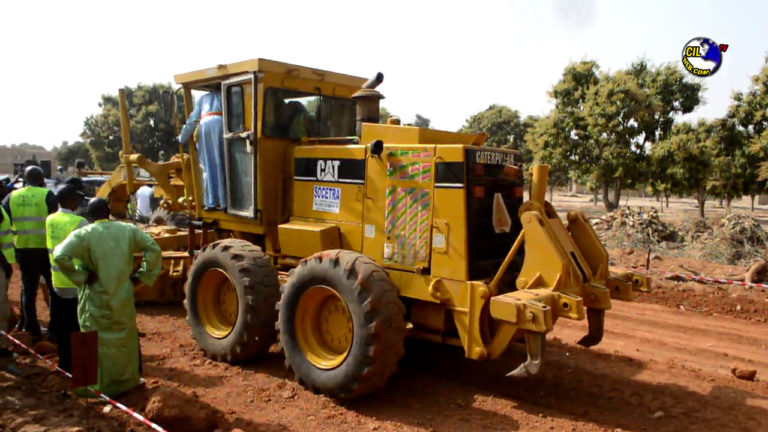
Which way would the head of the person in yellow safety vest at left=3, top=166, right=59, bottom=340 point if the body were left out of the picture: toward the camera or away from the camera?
away from the camera

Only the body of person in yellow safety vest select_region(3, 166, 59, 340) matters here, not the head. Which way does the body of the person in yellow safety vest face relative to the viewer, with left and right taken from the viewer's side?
facing away from the viewer

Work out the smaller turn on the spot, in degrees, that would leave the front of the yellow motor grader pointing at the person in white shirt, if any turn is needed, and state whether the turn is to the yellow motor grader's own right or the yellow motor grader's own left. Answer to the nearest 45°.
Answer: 0° — it already faces them

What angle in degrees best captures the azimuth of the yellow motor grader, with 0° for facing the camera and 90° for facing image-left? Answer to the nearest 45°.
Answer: approximately 135°

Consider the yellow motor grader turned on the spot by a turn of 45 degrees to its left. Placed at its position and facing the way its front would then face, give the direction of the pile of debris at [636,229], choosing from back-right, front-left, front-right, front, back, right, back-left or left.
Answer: back-right

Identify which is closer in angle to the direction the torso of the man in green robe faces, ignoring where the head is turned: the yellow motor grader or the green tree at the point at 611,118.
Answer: the green tree

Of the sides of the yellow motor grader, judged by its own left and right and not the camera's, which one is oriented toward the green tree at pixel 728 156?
right

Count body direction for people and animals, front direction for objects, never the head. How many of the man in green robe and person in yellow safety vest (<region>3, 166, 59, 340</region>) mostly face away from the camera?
2

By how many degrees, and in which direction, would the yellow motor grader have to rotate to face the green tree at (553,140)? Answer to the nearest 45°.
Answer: approximately 45° to its right

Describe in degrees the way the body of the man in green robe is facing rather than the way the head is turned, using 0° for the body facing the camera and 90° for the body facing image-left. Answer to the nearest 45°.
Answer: approximately 180°
